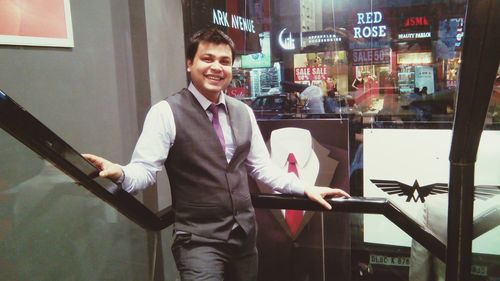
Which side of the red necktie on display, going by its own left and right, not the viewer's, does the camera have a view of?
front

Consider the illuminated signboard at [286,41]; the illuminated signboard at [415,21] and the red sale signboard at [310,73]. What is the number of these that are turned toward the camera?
3

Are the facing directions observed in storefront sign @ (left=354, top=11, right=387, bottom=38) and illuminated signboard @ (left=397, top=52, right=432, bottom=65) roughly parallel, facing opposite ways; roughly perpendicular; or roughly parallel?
roughly parallel

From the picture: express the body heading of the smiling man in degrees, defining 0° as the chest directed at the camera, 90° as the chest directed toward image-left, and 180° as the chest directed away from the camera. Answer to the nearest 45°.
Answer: approximately 315°

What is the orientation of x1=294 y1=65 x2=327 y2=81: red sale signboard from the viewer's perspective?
toward the camera

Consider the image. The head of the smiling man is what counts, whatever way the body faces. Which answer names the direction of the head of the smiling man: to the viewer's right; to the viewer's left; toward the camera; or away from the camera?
toward the camera

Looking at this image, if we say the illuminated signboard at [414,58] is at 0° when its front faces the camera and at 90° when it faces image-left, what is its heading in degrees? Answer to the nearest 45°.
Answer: approximately 0°

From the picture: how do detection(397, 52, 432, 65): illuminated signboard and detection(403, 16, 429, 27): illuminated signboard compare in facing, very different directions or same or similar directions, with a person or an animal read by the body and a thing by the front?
same or similar directions
